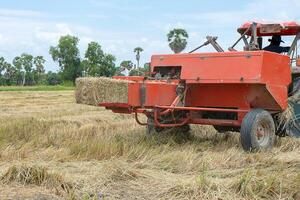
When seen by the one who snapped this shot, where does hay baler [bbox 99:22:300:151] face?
facing away from the viewer and to the right of the viewer
